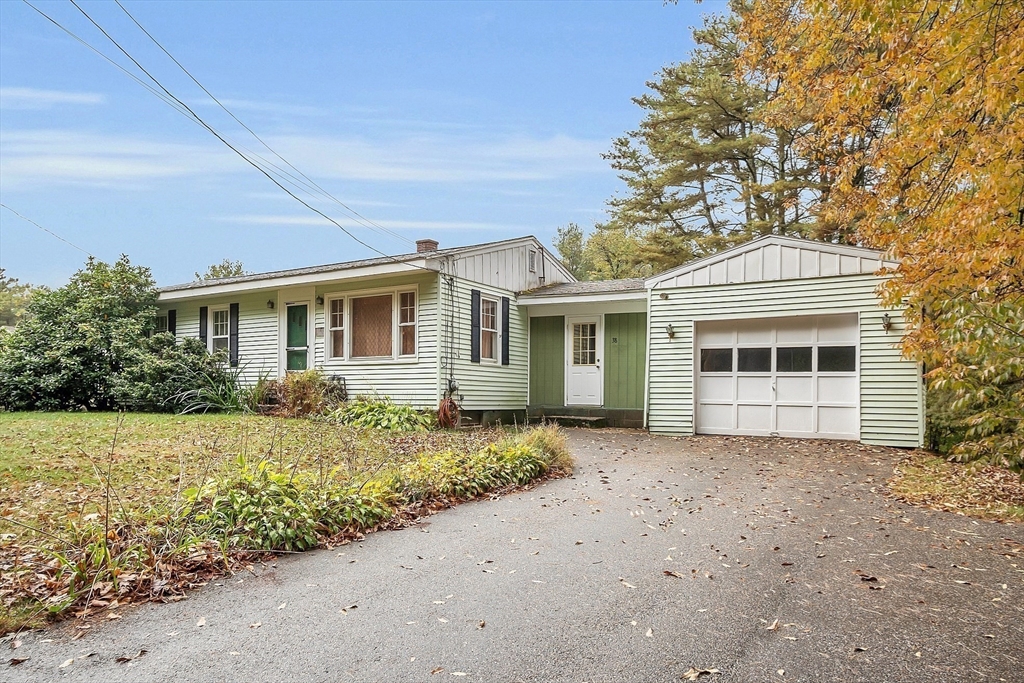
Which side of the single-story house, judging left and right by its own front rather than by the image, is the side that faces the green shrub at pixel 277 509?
front

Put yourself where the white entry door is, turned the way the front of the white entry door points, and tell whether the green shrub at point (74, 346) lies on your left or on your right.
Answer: on your right

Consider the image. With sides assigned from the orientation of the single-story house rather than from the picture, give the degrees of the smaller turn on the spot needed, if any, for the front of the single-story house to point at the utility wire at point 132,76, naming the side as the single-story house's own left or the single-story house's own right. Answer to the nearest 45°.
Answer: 0° — it already faces it

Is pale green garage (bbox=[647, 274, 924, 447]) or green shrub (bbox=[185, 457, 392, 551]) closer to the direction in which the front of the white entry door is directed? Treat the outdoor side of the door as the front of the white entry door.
the green shrub

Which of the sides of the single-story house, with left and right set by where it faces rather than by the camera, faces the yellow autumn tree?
left

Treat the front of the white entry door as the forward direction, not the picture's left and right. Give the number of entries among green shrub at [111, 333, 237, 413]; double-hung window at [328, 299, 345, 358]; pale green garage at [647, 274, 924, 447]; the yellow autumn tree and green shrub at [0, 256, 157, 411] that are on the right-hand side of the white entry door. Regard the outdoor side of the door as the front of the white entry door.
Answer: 3

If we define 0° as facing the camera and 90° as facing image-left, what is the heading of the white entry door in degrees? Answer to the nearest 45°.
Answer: approximately 0°

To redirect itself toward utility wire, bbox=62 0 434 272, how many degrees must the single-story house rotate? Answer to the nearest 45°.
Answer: approximately 45° to its right

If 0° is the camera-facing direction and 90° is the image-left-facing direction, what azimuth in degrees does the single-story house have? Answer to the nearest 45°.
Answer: approximately 45°

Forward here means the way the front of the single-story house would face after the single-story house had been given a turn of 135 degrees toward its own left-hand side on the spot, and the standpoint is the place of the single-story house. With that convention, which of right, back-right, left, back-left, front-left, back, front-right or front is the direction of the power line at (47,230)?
back

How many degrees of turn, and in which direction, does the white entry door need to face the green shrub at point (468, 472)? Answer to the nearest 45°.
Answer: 0° — it already faces it

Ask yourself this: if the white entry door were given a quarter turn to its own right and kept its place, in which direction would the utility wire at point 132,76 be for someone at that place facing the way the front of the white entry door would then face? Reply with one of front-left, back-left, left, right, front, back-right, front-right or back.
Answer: front-left

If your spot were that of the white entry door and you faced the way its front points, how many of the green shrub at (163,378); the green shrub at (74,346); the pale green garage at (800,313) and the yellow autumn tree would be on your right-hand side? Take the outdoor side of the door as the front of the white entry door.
2
